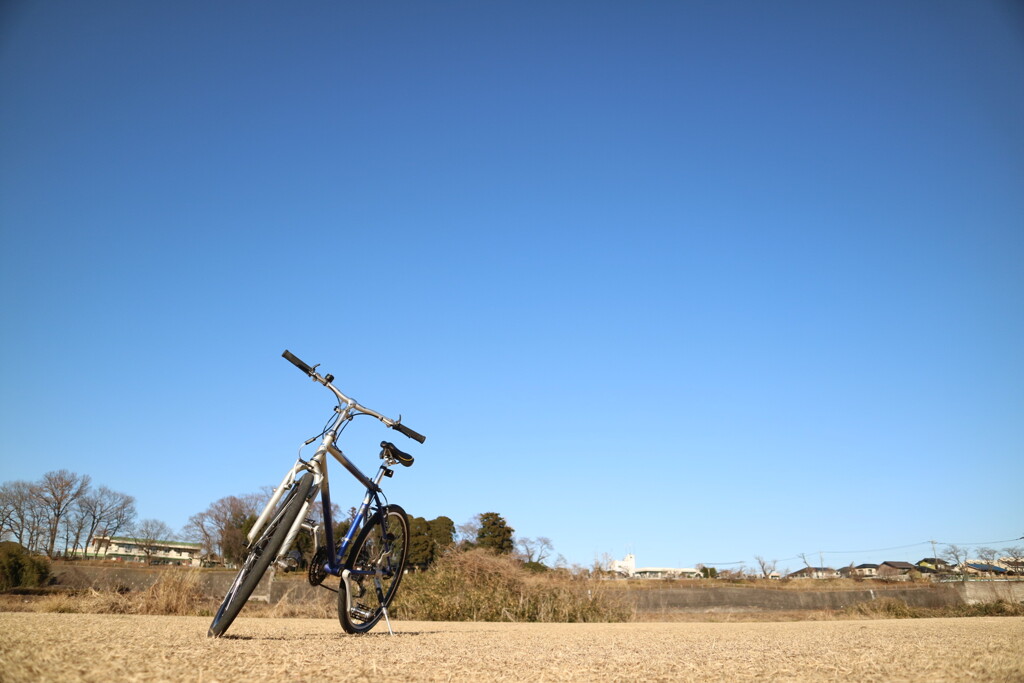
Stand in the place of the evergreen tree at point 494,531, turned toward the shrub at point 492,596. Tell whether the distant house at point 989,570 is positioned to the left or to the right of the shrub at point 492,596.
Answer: left

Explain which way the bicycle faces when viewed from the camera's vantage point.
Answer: facing the viewer and to the left of the viewer

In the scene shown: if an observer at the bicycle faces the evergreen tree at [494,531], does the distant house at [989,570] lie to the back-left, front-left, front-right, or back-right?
front-right

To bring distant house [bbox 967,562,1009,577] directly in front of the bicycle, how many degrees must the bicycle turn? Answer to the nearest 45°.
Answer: approximately 180°

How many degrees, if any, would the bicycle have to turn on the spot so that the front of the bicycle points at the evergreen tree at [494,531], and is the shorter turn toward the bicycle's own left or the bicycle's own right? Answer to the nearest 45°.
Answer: approximately 135° to the bicycle's own right

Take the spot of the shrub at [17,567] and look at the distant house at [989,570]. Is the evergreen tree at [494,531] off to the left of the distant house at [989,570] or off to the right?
left

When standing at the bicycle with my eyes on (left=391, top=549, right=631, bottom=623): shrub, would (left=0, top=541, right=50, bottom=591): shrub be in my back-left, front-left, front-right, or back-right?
front-left

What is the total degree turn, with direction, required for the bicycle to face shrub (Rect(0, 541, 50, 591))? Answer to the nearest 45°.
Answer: approximately 90° to its right
